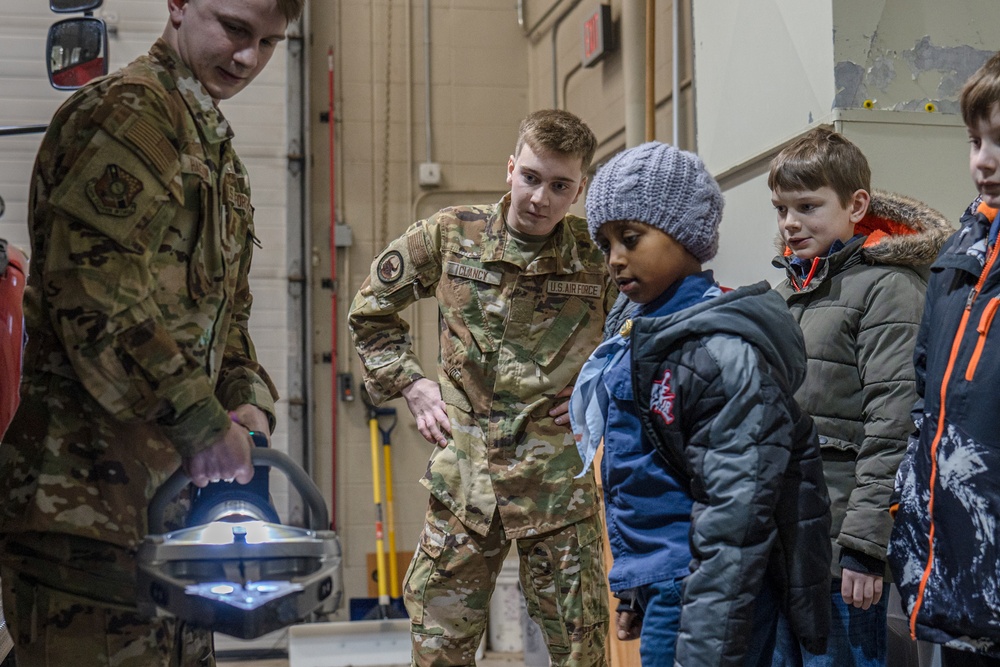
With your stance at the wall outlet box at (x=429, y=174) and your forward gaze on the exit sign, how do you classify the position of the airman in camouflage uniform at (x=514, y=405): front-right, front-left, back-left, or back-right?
front-right

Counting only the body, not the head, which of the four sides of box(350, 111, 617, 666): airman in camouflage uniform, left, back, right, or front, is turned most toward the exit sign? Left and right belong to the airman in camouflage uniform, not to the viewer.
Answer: back

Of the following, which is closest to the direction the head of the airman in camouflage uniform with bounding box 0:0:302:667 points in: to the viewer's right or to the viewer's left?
to the viewer's right

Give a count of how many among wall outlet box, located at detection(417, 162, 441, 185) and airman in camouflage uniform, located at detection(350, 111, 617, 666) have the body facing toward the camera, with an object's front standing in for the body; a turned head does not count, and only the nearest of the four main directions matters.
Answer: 2

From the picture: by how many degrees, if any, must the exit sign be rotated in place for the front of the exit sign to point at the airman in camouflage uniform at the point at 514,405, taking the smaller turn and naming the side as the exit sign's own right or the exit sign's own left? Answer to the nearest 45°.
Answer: approximately 45° to the exit sign's own left

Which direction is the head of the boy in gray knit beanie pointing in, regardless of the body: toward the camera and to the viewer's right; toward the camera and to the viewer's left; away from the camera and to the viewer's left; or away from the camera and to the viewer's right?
toward the camera and to the viewer's left

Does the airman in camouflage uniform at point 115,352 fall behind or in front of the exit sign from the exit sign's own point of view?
in front

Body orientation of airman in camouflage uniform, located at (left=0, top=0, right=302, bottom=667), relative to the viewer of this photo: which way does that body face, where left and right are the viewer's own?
facing the viewer and to the right of the viewer

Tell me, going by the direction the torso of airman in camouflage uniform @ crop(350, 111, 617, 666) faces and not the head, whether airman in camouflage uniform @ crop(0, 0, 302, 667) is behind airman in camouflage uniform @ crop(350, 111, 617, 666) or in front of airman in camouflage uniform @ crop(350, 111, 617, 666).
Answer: in front

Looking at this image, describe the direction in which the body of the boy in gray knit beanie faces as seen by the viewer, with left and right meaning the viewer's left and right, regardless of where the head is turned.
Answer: facing the viewer and to the left of the viewer

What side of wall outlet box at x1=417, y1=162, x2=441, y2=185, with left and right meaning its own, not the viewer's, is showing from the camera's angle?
front
